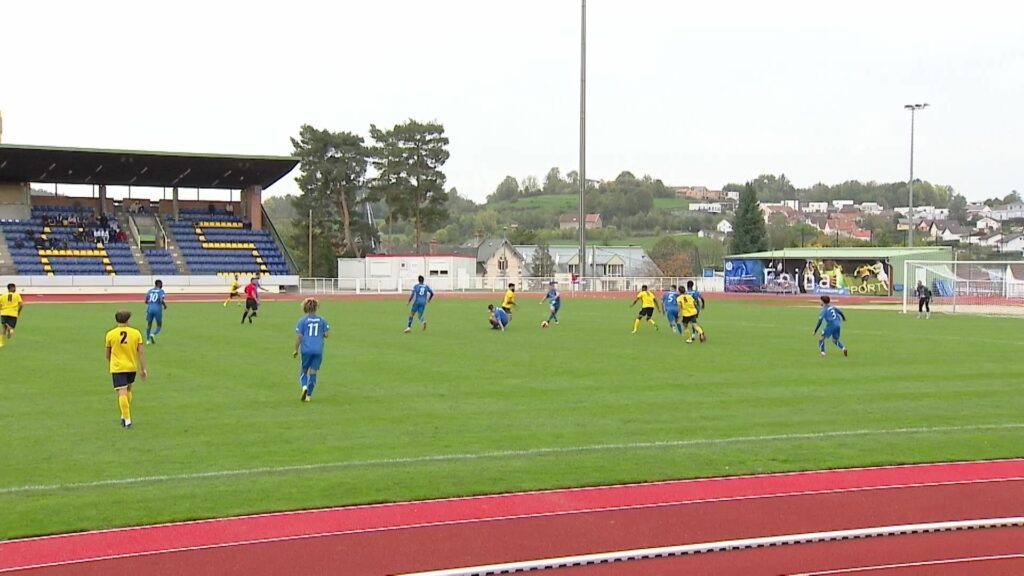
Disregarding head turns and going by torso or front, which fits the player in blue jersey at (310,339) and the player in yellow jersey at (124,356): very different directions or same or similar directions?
same or similar directions

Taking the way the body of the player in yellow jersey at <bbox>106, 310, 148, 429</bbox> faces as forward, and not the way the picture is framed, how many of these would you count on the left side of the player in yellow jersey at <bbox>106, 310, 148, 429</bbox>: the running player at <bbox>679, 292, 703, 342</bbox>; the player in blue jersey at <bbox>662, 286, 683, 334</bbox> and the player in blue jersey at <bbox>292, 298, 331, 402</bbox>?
0

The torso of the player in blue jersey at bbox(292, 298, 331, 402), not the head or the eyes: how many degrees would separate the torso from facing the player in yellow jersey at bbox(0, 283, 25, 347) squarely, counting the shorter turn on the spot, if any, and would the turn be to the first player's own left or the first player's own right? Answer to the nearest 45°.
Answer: approximately 45° to the first player's own left

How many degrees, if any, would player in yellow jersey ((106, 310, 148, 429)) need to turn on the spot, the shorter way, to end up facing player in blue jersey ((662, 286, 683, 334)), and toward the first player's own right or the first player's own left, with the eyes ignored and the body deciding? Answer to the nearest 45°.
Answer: approximately 45° to the first player's own right

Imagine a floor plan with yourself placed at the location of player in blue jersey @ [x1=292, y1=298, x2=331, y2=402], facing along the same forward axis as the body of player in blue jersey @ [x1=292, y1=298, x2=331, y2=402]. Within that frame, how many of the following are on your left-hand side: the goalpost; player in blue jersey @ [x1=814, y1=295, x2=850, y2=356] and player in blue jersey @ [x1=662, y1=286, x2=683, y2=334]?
0

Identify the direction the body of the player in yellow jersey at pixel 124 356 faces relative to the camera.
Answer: away from the camera

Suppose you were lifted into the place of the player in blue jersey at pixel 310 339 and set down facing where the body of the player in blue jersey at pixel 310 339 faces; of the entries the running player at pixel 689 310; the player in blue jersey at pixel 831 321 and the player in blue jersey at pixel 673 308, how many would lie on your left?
0

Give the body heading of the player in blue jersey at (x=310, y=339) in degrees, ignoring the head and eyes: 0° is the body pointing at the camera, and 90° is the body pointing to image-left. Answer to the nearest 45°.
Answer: approximately 180°

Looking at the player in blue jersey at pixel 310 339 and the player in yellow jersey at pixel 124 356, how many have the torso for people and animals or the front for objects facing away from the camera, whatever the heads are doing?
2

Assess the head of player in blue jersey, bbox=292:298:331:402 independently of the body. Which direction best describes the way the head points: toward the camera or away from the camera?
away from the camera

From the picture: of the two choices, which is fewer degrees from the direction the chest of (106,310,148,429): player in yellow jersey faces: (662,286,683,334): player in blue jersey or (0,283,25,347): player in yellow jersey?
the player in yellow jersey

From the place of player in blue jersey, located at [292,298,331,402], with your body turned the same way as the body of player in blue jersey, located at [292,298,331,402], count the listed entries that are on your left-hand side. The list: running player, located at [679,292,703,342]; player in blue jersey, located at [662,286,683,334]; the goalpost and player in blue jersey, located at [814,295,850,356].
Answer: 0
